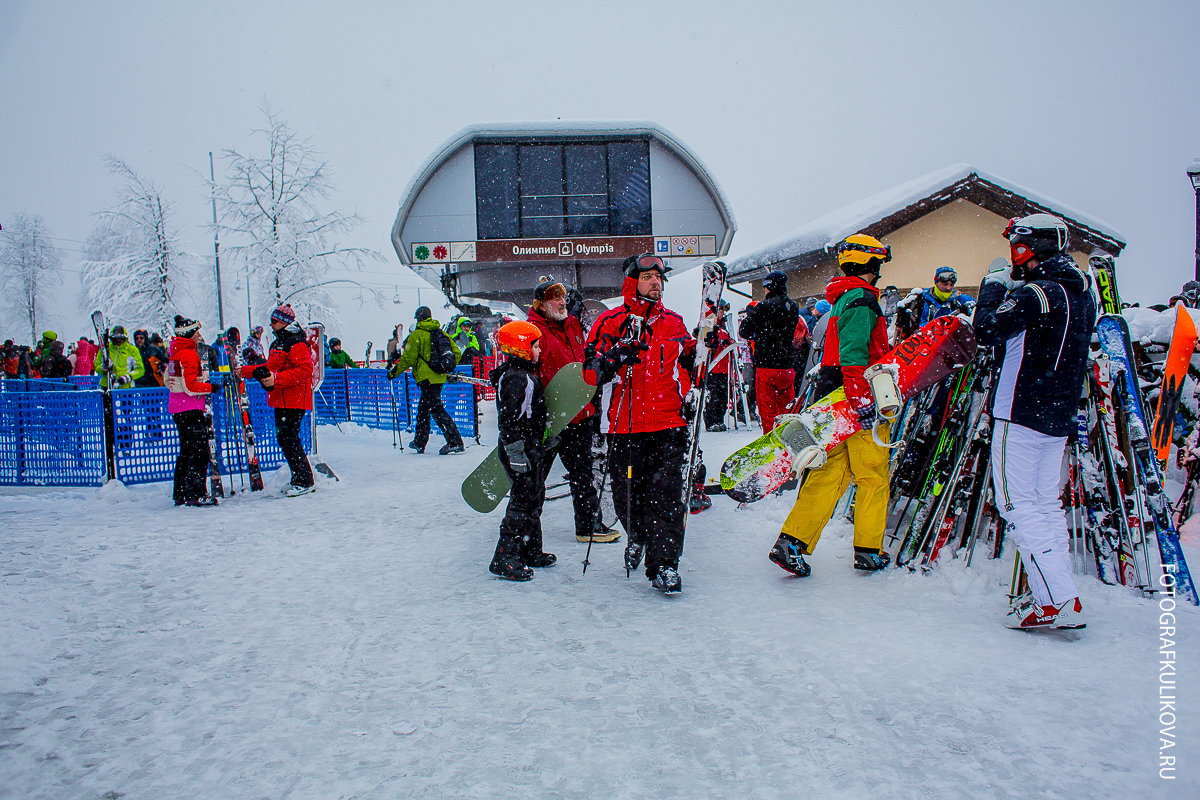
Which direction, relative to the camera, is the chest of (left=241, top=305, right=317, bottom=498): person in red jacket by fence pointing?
to the viewer's left

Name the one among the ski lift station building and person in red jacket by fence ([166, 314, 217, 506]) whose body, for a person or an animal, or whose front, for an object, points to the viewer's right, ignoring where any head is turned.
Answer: the person in red jacket by fence

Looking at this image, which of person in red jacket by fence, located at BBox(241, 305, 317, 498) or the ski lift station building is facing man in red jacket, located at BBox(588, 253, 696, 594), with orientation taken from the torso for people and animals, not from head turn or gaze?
the ski lift station building

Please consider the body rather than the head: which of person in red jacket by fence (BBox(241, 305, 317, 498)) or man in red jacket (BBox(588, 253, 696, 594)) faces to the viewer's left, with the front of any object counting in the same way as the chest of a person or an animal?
the person in red jacket by fence

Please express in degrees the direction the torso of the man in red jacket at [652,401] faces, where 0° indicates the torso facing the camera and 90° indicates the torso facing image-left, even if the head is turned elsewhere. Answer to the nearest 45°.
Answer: approximately 0°

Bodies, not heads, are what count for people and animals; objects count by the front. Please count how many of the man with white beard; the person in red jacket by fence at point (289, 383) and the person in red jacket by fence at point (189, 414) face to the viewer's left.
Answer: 1

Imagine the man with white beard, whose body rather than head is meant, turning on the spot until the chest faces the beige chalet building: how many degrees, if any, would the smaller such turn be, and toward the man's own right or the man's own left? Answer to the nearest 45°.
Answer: approximately 90° to the man's own left

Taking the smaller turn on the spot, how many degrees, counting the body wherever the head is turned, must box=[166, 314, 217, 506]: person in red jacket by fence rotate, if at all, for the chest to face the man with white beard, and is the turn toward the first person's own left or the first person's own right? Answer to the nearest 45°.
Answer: approximately 45° to the first person's own right

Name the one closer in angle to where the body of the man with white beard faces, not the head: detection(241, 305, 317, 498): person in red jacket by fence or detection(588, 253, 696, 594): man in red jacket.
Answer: the man in red jacket

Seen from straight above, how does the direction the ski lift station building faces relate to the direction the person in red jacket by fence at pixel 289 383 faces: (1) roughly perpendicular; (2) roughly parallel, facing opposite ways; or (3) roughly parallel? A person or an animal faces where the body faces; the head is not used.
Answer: roughly perpendicular

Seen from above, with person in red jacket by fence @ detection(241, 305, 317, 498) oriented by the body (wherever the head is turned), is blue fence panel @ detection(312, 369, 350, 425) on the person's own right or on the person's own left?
on the person's own right

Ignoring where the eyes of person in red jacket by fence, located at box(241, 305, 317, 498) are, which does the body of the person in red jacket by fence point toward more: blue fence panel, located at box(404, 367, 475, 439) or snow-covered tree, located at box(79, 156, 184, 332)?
the snow-covered tree
